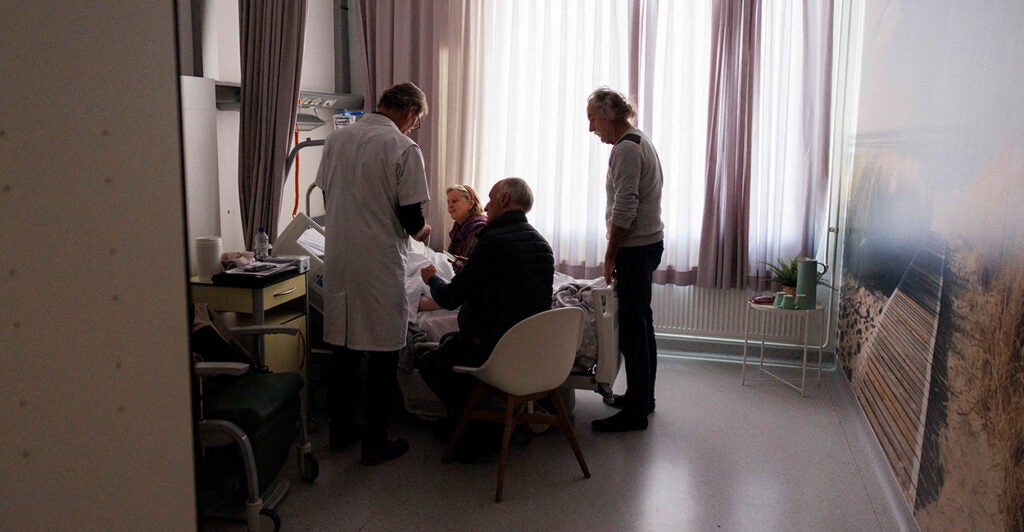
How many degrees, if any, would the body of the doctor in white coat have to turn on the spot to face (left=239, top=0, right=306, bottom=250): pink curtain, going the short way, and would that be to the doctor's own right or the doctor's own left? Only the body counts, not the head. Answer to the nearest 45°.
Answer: approximately 90° to the doctor's own left

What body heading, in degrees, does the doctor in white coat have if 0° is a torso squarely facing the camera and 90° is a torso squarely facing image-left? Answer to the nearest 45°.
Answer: approximately 225°

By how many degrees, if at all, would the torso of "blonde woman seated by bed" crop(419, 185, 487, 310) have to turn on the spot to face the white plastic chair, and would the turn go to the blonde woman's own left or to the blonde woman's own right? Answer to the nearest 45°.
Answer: approximately 45° to the blonde woman's own left

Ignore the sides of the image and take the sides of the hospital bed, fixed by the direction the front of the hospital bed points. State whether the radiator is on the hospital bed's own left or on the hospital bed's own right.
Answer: on the hospital bed's own left

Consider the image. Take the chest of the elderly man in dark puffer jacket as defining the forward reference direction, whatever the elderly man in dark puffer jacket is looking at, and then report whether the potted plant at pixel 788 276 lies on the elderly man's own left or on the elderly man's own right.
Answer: on the elderly man's own right

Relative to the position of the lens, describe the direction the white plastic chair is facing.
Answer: facing away from the viewer and to the left of the viewer

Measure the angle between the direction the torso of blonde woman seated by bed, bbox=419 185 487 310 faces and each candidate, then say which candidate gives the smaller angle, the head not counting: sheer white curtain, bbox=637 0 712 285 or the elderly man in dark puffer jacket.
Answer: the elderly man in dark puffer jacket

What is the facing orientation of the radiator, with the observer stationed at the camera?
facing the viewer

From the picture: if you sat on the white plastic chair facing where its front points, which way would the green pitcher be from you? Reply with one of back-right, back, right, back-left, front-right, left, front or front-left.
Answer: right

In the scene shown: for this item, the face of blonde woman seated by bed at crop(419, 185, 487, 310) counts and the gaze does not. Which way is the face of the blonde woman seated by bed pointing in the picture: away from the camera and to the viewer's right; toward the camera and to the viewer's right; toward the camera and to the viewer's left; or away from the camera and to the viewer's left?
toward the camera and to the viewer's left

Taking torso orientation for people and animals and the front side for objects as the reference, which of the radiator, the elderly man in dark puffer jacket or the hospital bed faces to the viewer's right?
the hospital bed

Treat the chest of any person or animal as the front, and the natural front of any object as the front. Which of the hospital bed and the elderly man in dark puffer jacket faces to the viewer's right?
the hospital bed

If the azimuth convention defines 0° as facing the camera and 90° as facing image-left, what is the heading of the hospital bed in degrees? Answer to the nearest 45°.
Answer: approximately 270°

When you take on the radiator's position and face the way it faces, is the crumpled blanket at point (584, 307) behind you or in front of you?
in front
